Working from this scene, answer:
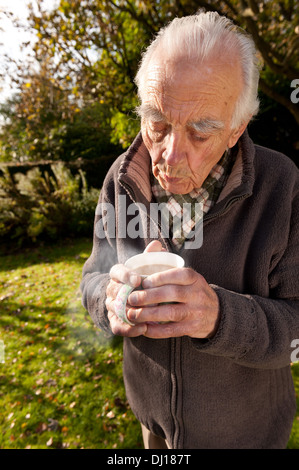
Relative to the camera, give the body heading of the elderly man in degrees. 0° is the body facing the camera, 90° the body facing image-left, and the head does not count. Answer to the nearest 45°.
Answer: approximately 45°

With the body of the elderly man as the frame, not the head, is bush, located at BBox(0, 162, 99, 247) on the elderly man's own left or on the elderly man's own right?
on the elderly man's own right
